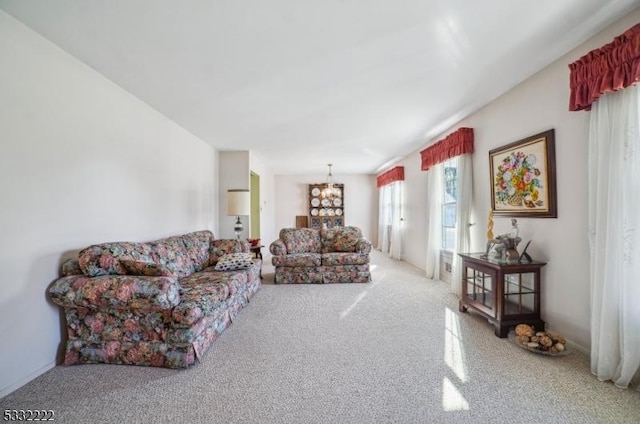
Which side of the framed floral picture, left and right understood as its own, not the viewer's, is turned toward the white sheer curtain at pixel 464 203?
right

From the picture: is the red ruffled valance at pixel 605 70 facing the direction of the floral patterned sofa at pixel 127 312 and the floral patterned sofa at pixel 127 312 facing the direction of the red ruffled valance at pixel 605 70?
yes

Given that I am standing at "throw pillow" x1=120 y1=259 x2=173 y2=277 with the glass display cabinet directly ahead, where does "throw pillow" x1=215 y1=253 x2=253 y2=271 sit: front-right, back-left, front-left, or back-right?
front-left

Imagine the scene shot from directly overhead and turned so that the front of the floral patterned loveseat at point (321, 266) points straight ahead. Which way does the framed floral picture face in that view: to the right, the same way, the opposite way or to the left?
to the right

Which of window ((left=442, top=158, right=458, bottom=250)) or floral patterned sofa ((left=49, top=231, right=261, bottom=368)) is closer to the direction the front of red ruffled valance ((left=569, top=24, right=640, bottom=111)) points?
the floral patterned sofa

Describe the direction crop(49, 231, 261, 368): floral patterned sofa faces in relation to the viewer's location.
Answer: facing the viewer and to the right of the viewer

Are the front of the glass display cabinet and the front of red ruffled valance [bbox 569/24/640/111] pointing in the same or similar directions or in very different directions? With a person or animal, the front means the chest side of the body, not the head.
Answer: same or similar directions

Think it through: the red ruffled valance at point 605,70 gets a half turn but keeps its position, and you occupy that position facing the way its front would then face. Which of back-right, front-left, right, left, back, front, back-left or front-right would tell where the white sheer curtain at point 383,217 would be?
left

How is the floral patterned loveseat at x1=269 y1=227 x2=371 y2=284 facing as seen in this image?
toward the camera

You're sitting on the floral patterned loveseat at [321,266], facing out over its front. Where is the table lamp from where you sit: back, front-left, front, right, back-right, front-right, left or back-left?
right

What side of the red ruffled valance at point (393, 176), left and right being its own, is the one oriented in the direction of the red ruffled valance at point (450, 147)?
left

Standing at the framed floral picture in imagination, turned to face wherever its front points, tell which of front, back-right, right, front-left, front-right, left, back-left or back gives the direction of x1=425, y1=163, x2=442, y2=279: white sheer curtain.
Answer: right

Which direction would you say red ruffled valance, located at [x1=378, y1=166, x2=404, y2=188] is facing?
to the viewer's left

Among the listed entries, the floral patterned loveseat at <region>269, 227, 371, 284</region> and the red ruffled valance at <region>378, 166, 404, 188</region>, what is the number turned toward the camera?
1

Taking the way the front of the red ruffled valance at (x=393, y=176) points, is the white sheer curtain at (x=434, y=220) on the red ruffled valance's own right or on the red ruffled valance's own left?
on the red ruffled valance's own left

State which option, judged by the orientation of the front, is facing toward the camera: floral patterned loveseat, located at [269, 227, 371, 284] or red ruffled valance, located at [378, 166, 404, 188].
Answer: the floral patterned loveseat
